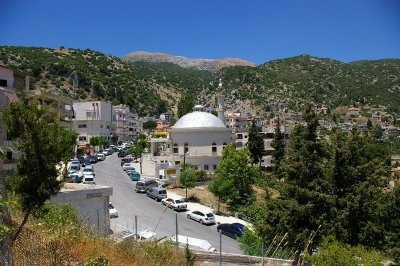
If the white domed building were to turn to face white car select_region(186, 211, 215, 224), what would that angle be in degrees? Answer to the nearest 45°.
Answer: approximately 90° to its left

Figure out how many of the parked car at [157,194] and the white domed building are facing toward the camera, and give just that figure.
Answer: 0

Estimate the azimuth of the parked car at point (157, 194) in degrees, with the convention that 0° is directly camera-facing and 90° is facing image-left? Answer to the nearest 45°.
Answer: approximately 135°

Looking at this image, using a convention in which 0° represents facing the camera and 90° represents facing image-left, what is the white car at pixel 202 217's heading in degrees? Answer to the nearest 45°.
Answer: approximately 135°

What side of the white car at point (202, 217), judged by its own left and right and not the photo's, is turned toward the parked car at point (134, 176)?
front

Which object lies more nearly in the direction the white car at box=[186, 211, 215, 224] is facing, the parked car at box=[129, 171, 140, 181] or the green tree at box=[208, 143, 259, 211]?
the parked car

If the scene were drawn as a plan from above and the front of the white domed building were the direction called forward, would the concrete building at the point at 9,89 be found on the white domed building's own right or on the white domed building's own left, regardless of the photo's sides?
on the white domed building's own left

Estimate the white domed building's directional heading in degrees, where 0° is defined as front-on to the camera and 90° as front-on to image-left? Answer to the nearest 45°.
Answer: approximately 90°

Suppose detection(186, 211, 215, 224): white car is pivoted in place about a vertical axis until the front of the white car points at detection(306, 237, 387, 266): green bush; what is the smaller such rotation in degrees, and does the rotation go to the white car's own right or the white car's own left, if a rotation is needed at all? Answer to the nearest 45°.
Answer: approximately 135° to the white car's own left
